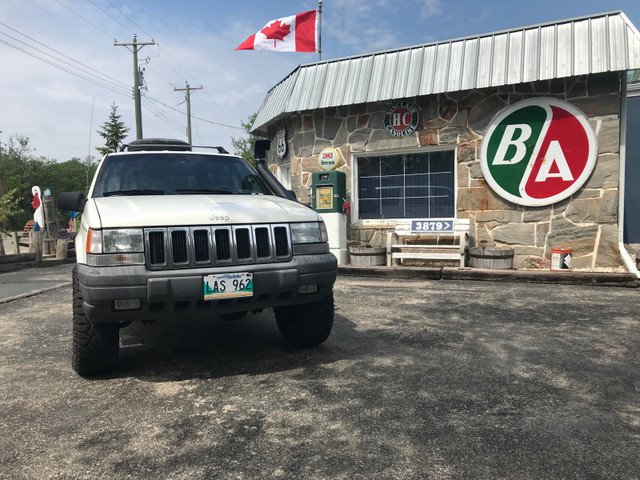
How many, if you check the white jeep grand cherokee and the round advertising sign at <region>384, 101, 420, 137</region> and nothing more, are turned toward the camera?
2

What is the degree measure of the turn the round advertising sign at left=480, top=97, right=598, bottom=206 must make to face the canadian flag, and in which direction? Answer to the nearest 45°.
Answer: approximately 90° to its right

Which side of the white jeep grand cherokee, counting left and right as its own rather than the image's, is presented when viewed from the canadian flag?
back

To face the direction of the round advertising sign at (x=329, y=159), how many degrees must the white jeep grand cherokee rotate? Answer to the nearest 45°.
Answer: approximately 135° to its left

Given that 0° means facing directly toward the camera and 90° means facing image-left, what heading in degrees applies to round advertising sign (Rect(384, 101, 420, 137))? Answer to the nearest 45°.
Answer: approximately 0°

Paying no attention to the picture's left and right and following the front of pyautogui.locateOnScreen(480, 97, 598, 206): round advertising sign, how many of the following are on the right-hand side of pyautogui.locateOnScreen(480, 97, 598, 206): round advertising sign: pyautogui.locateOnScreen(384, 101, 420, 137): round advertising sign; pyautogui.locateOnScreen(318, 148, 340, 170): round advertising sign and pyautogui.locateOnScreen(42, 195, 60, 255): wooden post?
3

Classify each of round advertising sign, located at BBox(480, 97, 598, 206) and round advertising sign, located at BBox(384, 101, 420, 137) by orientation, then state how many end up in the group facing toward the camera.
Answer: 2

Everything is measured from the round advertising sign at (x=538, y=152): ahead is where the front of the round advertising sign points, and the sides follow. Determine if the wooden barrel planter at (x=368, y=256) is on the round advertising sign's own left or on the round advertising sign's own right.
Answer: on the round advertising sign's own right

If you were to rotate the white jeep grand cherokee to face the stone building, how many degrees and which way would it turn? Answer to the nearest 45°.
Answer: approximately 135° to its left
